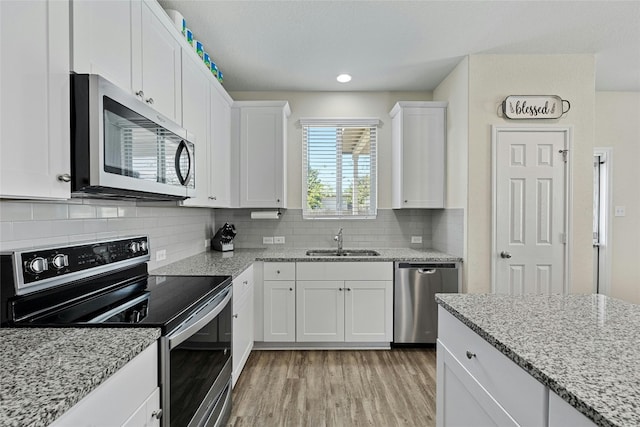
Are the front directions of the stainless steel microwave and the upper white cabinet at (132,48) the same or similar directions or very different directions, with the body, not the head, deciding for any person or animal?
same or similar directions

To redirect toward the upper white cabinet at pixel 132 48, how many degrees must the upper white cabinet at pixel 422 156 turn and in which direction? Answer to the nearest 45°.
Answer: approximately 45° to its right

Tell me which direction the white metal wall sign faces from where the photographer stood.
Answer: facing the viewer

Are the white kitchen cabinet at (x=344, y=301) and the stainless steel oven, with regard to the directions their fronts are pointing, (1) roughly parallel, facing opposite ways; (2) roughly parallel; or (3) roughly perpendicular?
roughly perpendicular

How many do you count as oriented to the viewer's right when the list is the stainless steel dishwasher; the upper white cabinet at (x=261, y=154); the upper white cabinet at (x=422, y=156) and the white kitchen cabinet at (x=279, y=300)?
0

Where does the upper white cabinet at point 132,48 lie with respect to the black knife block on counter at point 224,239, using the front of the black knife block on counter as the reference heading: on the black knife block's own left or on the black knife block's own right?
on the black knife block's own right

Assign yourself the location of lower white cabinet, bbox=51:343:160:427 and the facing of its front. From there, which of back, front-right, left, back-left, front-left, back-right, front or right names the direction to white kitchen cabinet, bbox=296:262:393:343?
left

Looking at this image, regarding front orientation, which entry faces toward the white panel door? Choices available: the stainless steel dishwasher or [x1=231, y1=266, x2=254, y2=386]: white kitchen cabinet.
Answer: the white kitchen cabinet

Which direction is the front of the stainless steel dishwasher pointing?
toward the camera

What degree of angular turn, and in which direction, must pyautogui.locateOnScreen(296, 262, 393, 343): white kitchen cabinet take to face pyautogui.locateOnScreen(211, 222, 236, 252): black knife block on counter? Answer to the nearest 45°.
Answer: approximately 90° to its right

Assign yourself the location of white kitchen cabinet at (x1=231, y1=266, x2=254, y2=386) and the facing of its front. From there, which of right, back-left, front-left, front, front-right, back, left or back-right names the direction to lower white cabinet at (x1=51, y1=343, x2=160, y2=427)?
right
